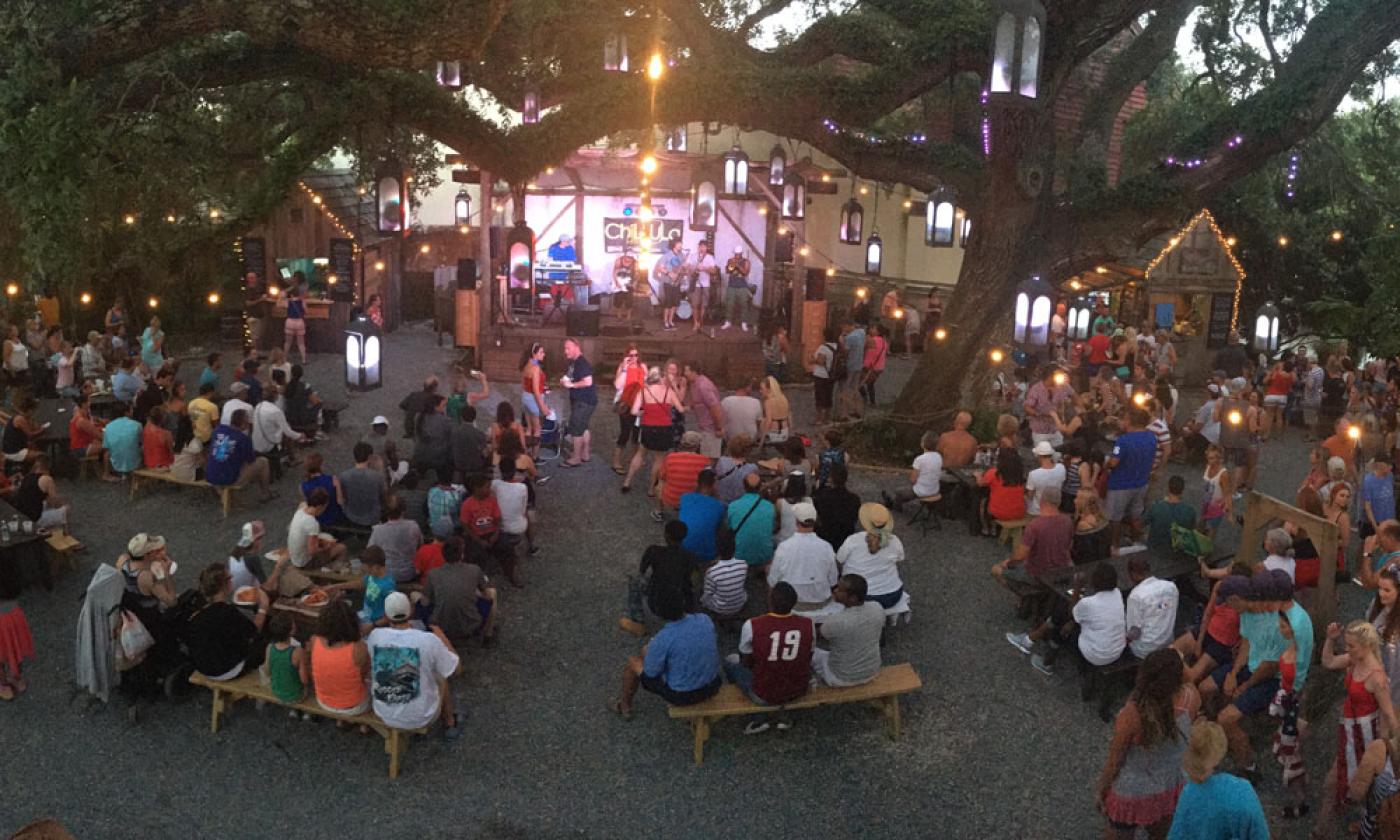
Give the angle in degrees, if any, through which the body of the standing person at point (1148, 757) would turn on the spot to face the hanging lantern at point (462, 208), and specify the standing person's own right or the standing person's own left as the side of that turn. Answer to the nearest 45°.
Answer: approximately 45° to the standing person's own left

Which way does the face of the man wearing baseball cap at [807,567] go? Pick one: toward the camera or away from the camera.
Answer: away from the camera

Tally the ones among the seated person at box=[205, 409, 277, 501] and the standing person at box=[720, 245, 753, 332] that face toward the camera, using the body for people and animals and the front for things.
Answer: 1

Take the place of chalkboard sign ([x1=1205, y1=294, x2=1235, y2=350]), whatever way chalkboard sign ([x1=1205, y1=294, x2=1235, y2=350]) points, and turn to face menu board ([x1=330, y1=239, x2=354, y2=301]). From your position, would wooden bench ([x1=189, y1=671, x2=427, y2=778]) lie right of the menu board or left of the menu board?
left

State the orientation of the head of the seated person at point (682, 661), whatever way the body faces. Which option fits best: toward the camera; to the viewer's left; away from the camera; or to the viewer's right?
away from the camera

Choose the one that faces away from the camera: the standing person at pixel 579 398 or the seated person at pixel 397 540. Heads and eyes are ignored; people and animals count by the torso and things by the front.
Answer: the seated person

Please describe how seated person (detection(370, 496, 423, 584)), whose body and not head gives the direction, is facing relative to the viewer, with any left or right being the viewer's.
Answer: facing away from the viewer

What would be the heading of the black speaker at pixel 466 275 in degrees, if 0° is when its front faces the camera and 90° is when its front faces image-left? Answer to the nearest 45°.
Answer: approximately 0°

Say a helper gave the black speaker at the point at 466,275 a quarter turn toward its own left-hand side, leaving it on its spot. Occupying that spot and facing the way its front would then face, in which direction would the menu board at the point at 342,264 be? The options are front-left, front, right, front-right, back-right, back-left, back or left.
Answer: back-left

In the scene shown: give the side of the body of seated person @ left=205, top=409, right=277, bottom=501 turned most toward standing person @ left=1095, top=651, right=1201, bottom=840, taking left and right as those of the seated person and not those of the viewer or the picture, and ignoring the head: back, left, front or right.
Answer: right

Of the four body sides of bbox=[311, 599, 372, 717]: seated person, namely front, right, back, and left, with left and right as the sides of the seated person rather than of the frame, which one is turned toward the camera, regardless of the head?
back

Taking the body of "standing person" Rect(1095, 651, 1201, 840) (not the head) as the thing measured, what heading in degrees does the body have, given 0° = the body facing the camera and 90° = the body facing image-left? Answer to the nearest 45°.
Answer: approximately 180°
